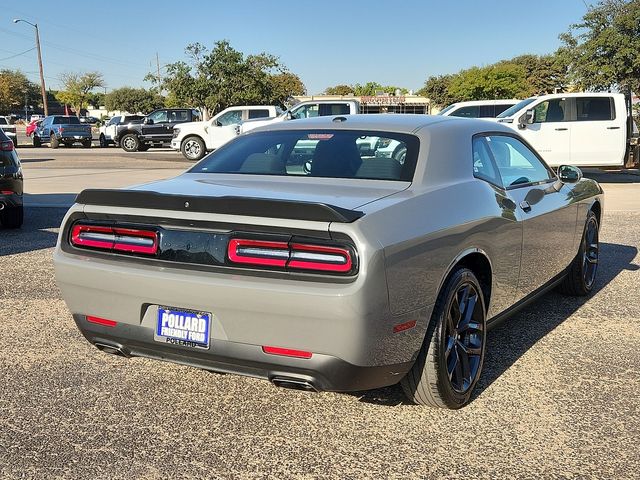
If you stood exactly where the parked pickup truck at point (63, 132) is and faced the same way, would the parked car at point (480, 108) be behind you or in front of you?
behind

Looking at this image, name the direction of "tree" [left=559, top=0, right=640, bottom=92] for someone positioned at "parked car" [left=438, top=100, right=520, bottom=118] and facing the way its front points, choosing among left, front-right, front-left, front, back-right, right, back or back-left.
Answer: back-right

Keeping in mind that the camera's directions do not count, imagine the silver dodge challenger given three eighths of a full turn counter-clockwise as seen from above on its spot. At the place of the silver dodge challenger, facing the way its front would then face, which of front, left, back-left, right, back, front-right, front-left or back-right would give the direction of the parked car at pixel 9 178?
front-right

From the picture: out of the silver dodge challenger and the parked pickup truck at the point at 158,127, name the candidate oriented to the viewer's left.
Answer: the parked pickup truck

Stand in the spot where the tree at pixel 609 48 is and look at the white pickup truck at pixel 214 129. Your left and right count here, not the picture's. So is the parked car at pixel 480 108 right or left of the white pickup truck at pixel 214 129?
left

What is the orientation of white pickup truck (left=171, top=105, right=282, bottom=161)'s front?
to the viewer's left

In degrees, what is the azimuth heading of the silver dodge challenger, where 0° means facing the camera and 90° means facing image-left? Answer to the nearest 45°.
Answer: approximately 225°

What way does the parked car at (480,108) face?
to the viewer's left

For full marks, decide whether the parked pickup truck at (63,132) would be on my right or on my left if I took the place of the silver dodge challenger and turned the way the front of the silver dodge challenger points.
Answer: on my left

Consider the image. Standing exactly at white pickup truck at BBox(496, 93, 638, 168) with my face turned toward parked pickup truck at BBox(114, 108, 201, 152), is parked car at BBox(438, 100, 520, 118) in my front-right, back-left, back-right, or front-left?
front-right

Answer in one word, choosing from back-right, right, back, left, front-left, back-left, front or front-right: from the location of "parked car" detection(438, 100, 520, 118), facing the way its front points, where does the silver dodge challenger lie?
left

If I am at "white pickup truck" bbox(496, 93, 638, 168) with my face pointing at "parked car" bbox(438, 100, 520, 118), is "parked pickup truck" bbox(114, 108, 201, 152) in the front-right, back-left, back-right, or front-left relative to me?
front-left

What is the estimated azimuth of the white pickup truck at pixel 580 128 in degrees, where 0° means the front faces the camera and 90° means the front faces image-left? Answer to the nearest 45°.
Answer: approximately 90°

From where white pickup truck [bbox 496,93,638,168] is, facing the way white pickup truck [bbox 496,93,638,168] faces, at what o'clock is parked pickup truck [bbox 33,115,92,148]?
The parked pickup truck is roughly at 1 o'clock from the white pickup truck.

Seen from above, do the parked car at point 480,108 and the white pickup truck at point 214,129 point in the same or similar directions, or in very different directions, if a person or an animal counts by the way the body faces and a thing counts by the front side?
same or similar directions

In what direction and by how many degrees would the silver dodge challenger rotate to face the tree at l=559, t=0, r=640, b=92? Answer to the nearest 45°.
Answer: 0° — it already faces it
